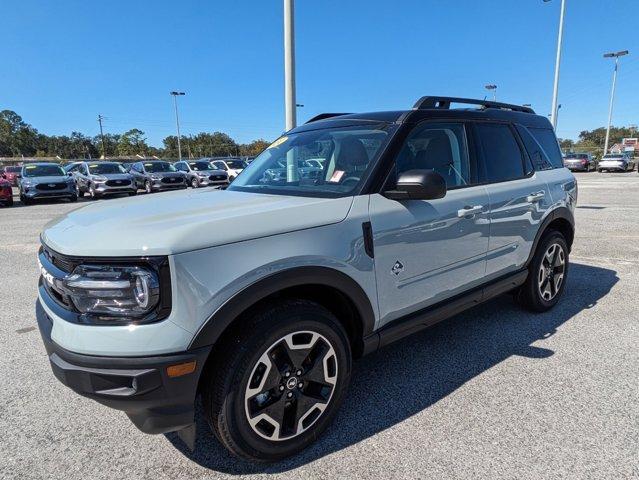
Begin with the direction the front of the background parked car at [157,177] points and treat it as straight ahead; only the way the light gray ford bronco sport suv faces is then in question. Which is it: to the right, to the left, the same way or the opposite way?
to the right

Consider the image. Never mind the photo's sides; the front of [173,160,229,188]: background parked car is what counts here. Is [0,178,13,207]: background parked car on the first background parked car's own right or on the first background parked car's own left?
on the first background parked car's own right

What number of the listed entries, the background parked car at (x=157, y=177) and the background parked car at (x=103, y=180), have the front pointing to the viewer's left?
0

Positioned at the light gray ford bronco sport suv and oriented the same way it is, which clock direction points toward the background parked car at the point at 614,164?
The background parked car is roughly at 6 o'clock from the light gray ford bronco sport suv.

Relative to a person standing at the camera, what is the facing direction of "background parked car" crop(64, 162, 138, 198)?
facing the viewer and to the right of the viewer

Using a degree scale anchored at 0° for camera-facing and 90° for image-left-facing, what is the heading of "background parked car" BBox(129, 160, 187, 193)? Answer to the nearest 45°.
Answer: approximately 315°

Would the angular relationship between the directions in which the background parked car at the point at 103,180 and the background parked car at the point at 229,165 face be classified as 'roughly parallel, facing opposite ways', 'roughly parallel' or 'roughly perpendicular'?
roughly parallel

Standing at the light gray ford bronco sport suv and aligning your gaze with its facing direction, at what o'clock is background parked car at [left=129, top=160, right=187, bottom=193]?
The background parked car is roughly at 4 o'clock from the light gray ford bronco sport suv.

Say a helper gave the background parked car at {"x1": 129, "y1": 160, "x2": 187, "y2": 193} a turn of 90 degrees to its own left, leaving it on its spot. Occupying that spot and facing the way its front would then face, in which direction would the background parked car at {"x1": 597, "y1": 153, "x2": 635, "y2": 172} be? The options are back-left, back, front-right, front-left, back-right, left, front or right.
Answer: front-right

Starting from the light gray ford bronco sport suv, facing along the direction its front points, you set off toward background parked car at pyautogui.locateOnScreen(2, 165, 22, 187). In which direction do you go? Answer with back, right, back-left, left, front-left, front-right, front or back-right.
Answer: right

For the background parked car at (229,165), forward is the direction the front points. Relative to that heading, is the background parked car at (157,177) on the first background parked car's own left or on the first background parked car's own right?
on the first background parked car's own right

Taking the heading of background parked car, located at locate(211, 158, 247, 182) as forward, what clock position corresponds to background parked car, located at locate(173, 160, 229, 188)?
background parked car, located at locate(173, 160, 229, 188) is roughly at 3 o'clock from background parked car, located at locate(211, 158, 247, 182).
